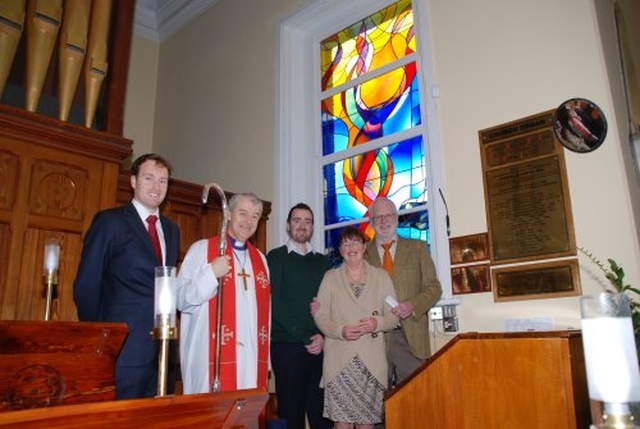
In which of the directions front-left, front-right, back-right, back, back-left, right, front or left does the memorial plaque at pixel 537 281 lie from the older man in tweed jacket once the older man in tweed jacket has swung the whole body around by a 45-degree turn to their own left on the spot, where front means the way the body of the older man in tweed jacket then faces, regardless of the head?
left

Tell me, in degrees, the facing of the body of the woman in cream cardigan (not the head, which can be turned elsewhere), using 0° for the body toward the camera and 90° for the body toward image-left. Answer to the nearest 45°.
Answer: approximately 0°
